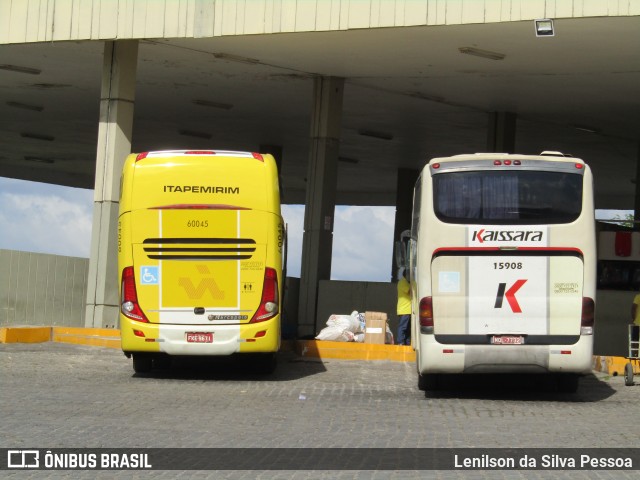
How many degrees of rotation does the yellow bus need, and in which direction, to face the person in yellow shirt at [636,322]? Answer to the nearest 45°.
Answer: approximately 90° to its right

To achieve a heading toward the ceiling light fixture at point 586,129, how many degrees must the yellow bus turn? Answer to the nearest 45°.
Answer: approximately 45° to its right

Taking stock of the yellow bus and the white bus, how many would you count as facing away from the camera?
2

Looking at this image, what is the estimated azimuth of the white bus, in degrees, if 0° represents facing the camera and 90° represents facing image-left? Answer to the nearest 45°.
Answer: approximately 180°

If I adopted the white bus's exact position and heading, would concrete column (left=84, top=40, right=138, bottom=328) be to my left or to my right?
on my left

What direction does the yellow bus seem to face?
away from the camera

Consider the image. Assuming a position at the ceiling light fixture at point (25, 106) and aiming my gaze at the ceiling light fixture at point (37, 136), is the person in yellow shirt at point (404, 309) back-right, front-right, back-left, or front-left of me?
back-right
